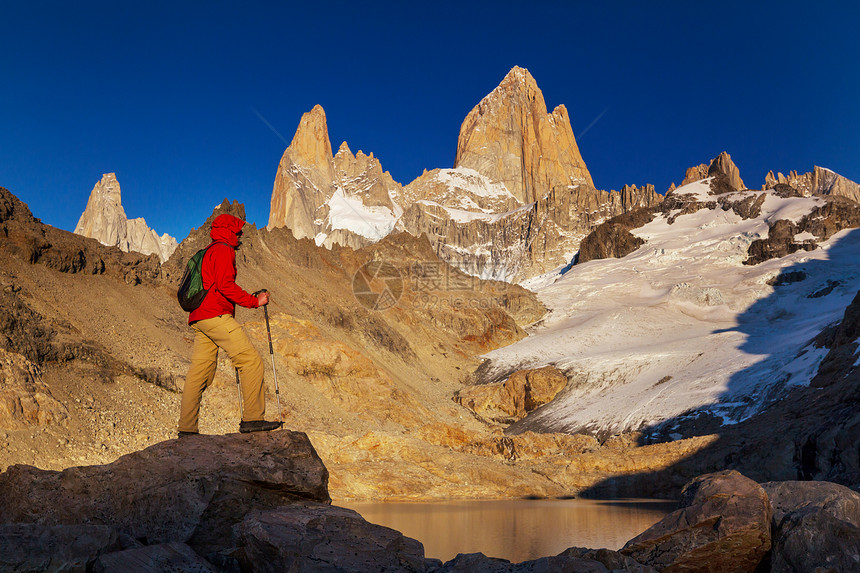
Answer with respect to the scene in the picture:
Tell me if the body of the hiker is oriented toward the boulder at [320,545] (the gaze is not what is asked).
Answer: no

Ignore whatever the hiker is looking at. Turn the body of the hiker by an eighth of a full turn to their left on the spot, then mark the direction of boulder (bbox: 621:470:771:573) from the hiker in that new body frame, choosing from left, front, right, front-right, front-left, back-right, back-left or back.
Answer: front-right

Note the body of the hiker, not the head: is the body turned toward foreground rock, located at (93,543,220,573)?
no

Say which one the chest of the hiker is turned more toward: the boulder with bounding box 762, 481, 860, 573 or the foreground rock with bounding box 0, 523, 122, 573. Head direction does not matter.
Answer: the boulder

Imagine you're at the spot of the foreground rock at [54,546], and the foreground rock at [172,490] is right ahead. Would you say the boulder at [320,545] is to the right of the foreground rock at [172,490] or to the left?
right

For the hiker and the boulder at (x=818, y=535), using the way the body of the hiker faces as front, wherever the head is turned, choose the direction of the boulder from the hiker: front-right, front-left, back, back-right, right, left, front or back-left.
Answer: front

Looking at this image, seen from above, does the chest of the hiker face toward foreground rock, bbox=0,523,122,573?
no

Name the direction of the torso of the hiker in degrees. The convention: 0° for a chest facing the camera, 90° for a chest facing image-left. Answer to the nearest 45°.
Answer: approximately 270°
